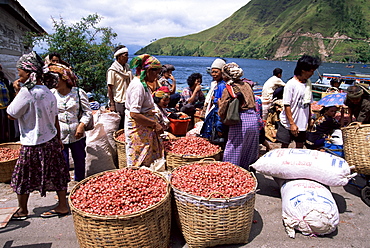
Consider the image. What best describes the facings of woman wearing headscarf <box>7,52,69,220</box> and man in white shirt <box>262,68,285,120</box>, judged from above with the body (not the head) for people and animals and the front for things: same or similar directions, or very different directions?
very different directions

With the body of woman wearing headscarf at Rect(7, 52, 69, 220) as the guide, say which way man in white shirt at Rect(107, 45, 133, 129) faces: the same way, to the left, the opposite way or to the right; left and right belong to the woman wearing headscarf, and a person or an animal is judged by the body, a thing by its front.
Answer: the opposite way

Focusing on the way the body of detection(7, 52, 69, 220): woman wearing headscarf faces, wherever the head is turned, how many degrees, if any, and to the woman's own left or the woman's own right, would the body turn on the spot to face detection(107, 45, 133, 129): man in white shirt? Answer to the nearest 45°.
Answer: approximately 90° to the woman's own right

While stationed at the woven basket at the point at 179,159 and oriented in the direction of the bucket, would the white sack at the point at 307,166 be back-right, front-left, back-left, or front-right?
back-right

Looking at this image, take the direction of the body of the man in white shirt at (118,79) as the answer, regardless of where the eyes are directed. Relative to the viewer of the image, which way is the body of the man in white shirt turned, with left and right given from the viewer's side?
facing the viewer and to the right of the viewer
